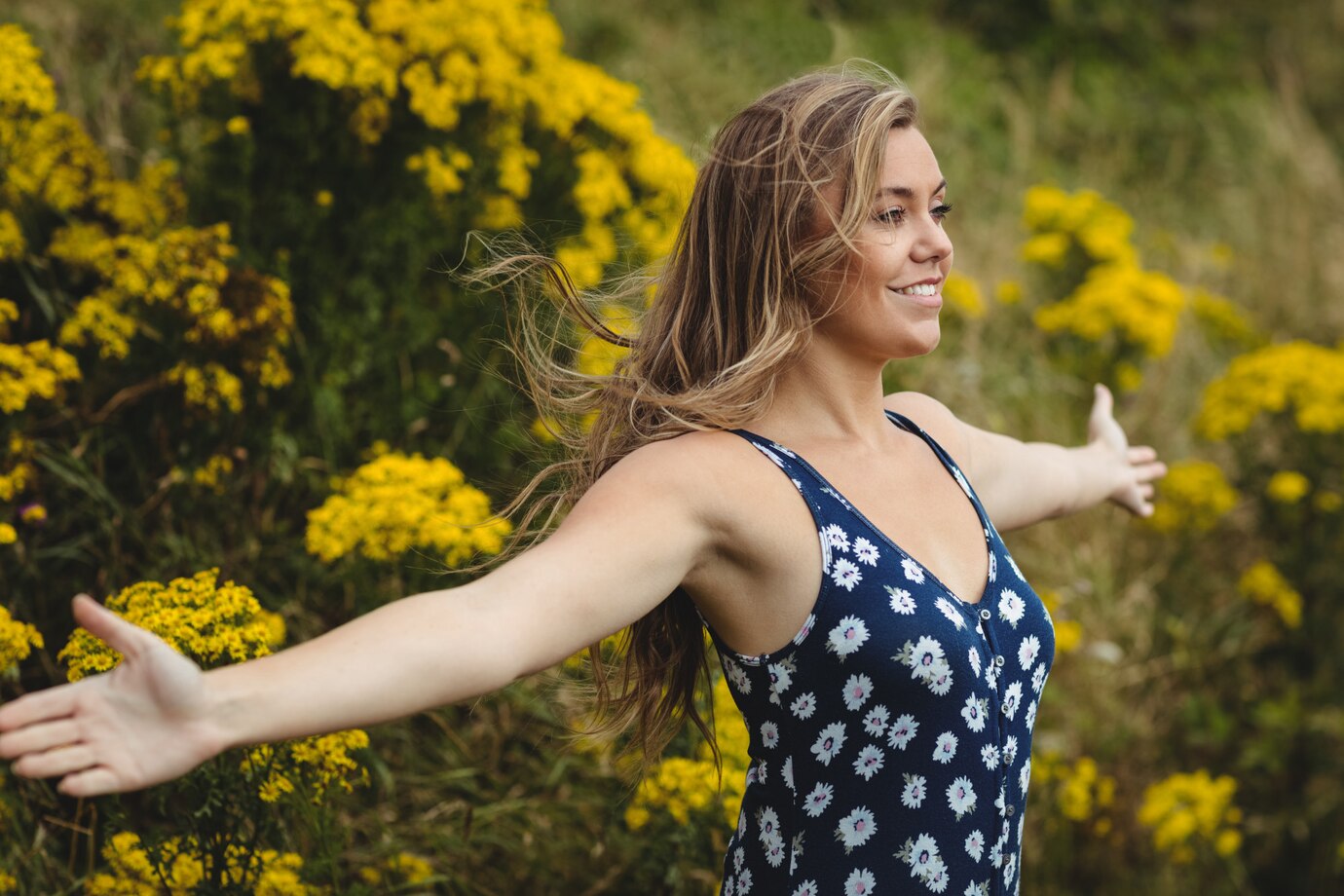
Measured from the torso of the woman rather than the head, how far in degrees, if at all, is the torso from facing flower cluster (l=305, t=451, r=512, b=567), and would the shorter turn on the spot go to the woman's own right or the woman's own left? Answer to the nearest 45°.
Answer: approximately 180°

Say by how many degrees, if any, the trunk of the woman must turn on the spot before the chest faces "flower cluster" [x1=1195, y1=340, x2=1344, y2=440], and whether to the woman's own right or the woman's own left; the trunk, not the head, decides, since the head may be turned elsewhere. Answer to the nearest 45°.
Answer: approximately 90° to the woman's own left

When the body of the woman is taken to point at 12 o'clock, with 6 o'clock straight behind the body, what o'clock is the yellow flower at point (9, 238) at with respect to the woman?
The yellow flower is roughly at 6 o'clock from the woman.

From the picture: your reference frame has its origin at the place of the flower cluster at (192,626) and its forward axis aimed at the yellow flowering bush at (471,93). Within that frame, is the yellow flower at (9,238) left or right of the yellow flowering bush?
left

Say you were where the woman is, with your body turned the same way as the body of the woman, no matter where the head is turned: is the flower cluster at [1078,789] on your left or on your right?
on your left

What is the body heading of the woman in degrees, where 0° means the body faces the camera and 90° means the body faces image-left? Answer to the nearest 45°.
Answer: approximately 315°

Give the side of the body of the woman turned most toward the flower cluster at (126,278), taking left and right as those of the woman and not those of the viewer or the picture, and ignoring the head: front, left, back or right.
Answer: back

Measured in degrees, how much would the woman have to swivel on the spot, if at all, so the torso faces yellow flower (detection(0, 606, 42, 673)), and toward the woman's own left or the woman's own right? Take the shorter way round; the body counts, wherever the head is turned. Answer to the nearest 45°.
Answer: approximately 135° to the woman's own right

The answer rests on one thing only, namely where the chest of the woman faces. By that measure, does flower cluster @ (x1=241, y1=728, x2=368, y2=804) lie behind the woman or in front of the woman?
behind

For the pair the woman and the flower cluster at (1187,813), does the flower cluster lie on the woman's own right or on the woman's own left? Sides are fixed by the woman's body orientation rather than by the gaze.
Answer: on the woman's own left
